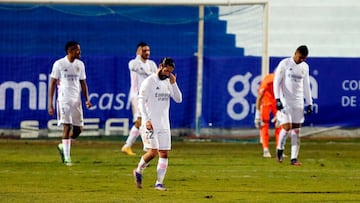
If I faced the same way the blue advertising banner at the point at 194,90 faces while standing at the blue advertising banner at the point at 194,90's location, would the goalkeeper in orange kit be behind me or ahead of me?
ahead

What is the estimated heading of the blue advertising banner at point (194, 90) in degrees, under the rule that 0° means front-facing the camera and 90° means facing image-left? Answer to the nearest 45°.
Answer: approximately 0°

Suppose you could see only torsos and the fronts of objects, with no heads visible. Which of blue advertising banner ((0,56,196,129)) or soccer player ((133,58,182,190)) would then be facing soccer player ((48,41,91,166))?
the blue advertising banner

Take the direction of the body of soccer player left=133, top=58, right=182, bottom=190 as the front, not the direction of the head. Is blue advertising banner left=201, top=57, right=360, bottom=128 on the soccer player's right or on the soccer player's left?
on the soccer player's left

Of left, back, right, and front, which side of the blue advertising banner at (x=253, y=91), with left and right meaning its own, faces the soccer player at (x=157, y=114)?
front

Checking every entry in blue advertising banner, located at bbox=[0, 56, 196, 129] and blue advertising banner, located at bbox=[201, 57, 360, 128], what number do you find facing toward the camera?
2
